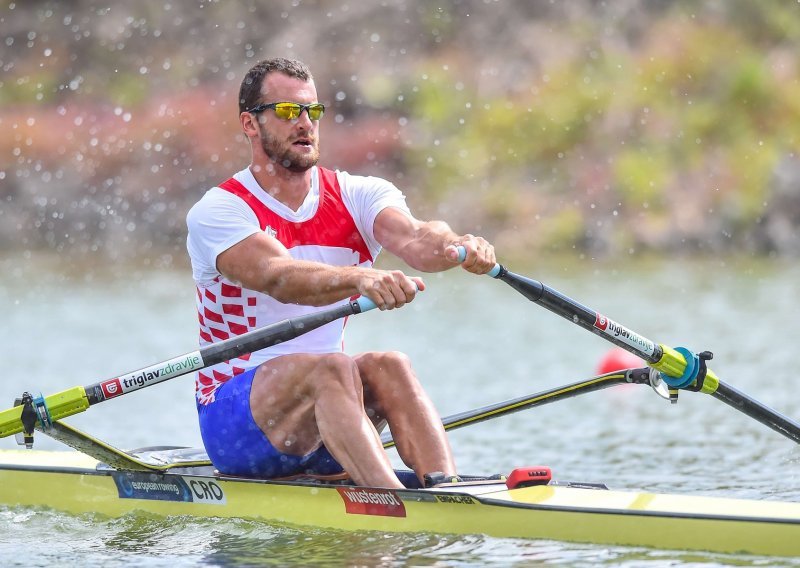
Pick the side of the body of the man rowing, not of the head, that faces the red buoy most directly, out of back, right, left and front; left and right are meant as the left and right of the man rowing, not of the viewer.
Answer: left

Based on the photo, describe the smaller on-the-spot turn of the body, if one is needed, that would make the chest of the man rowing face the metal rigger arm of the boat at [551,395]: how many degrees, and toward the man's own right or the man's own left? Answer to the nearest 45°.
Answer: approximately 90° to the man's own left

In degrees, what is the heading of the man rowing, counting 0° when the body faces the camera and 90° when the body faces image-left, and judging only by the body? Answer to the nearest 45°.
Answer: approximately 315°

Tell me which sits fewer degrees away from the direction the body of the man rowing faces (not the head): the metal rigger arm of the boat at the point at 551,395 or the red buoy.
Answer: the metal rigger arm of the boat
